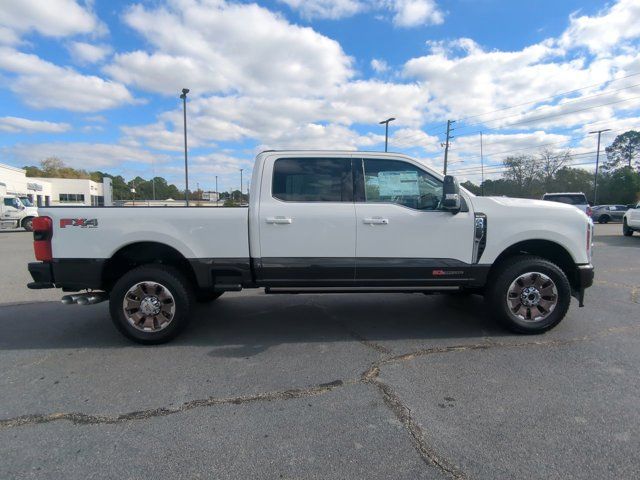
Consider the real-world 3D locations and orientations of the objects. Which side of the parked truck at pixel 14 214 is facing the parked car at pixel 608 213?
front

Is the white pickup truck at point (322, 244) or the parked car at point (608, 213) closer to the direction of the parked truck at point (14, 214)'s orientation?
the parked car

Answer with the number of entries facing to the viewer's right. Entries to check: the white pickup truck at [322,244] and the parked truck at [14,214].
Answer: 2

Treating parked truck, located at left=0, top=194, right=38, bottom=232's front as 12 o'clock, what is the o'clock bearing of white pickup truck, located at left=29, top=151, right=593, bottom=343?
The white pickup truck is roughly at 3 o'clock from the parked truck.

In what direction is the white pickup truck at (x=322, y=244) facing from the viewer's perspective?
to the viewer's right

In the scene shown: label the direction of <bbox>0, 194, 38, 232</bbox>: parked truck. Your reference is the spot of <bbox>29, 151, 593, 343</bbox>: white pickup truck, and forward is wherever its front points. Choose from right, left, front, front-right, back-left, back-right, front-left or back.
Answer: back-left

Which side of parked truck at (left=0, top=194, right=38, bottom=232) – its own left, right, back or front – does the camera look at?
right

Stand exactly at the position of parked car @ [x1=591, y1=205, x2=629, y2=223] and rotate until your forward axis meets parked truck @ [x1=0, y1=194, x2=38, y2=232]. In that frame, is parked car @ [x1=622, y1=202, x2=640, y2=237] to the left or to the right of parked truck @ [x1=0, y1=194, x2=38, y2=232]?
left

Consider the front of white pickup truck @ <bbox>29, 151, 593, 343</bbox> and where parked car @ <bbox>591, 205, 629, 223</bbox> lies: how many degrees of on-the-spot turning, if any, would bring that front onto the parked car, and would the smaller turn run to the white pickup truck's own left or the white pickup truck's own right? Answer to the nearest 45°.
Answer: approximately 45° to the white pickup truck's own left

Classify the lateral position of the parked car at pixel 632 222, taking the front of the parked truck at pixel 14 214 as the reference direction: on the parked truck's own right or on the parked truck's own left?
on the parked truck's own right

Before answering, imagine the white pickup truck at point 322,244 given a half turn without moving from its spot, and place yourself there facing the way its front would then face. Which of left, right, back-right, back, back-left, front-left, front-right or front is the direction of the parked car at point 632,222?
back-right
